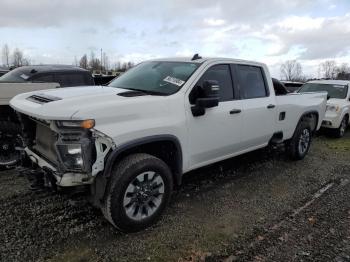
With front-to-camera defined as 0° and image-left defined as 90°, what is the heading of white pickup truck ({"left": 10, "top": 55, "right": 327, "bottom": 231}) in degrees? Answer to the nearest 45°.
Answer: approximately 45°

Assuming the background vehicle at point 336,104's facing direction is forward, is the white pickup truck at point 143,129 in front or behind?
in front

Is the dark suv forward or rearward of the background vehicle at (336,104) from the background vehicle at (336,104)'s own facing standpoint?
forward

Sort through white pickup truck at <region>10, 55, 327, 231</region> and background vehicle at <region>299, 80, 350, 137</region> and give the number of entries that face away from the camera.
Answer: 0

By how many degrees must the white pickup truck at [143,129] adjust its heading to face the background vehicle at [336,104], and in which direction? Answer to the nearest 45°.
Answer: approximately 180°

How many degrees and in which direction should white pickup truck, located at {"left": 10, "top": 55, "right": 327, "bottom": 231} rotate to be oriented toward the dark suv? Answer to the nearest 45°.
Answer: approximately 90° to its right

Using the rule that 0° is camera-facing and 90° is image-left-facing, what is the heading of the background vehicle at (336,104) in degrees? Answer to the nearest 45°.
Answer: approximately 45°
